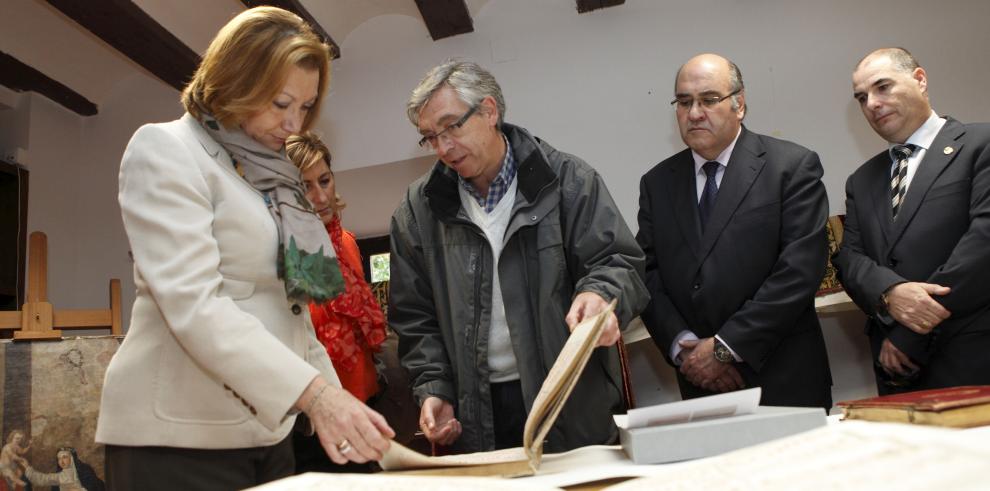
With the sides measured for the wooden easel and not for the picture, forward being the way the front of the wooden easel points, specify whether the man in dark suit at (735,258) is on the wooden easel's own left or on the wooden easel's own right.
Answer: on the wooden easel's own left

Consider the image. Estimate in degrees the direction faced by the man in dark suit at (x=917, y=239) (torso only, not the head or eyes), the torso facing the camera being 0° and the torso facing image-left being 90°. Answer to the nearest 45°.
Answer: approximately 45°

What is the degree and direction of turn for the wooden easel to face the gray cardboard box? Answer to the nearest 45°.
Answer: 0° — it already faces it

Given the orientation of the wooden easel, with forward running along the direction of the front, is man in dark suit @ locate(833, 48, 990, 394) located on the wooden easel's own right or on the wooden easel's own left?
on the wooden easel's own left

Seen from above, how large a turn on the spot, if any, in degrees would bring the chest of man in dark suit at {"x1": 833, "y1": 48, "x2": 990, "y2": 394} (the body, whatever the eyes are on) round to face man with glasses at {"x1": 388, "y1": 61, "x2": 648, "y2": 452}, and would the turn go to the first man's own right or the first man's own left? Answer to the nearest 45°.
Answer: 0° — they already face them

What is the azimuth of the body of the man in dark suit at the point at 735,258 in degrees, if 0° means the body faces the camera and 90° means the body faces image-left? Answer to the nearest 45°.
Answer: approximately 45°
